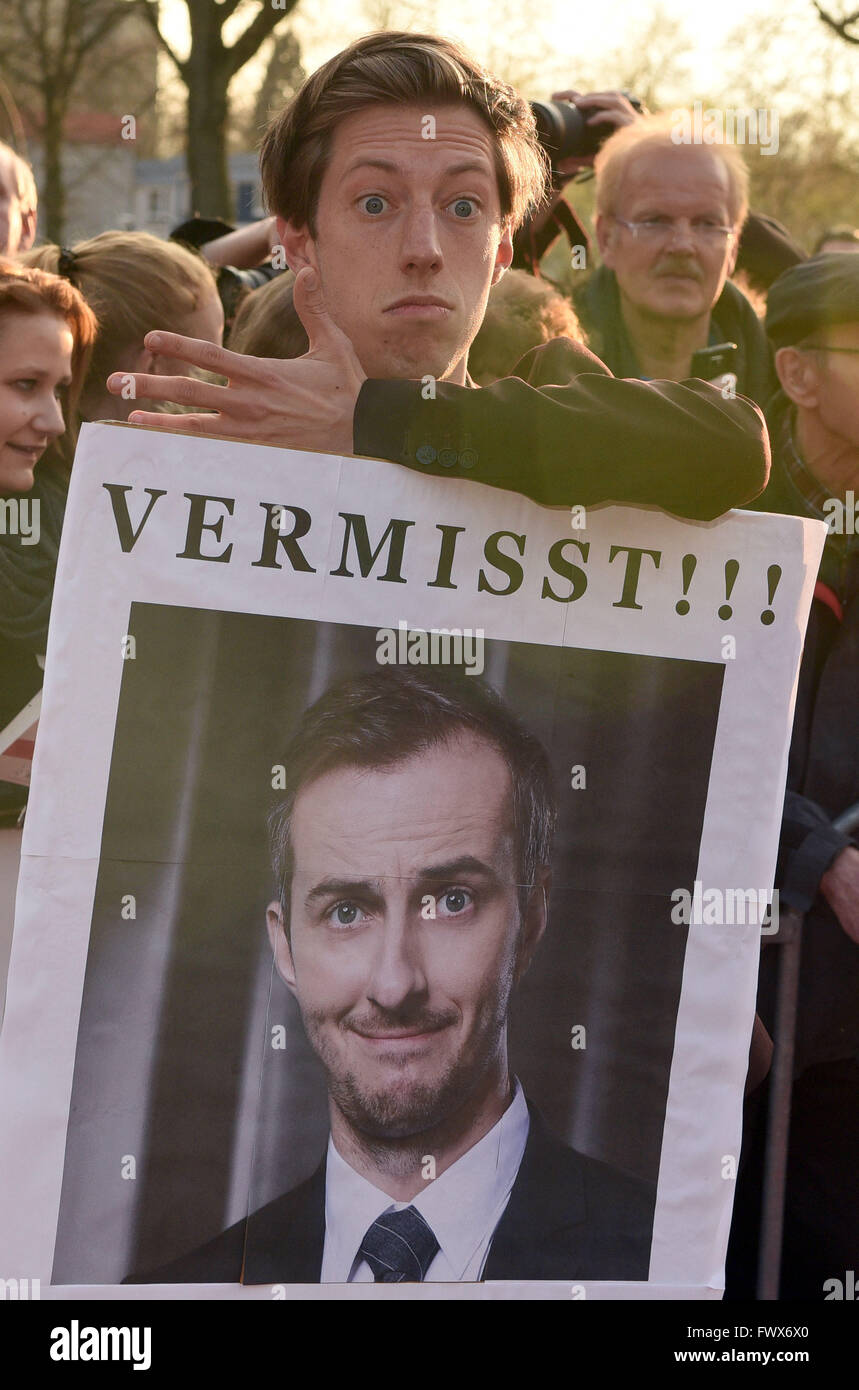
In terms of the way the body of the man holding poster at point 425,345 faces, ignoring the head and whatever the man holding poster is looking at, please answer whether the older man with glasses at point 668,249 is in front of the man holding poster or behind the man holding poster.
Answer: behind

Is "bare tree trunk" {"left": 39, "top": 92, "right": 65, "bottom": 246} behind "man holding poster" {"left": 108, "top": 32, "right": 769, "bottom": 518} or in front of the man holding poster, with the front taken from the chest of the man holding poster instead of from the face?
behind

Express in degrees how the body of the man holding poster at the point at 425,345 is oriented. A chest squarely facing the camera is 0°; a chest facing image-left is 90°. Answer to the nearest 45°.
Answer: approximately 0°

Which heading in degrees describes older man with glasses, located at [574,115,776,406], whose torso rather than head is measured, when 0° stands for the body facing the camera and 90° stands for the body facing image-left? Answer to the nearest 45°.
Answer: approximately 0°

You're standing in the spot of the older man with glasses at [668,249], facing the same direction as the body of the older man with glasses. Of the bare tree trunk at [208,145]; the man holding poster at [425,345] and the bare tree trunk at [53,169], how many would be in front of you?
1

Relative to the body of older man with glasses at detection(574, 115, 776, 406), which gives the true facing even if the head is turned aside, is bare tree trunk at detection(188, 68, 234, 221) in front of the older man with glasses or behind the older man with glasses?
behind

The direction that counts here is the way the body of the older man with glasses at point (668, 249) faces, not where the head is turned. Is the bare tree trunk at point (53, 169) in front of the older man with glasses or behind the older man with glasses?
behind

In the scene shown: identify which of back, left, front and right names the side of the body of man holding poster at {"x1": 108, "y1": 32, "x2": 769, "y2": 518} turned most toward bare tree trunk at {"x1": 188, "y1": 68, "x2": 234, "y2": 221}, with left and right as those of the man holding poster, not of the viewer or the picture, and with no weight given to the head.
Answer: back

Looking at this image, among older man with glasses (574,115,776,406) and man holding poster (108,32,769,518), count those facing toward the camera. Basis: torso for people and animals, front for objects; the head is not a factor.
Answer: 2
